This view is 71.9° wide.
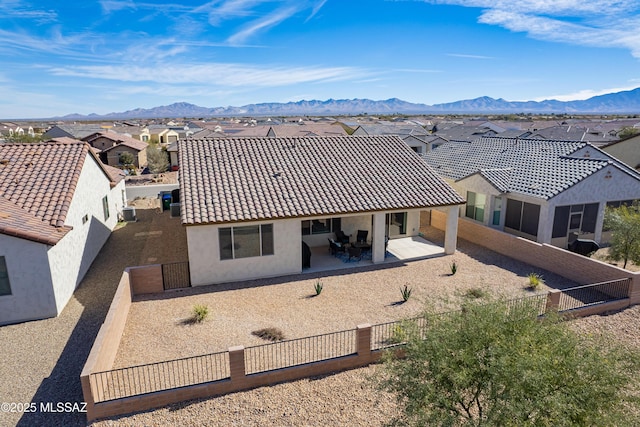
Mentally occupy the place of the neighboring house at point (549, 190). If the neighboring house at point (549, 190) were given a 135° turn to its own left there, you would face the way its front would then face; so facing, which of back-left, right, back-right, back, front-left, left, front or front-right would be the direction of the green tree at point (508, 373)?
front

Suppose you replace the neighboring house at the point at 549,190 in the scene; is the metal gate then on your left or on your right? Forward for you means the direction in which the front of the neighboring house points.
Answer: on your left

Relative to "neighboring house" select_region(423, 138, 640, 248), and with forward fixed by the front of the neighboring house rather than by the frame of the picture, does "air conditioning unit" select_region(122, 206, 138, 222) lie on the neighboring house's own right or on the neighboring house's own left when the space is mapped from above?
on the neighboring house's own left

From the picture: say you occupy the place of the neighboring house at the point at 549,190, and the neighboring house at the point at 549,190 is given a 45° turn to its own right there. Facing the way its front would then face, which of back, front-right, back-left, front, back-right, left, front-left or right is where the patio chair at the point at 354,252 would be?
back-left

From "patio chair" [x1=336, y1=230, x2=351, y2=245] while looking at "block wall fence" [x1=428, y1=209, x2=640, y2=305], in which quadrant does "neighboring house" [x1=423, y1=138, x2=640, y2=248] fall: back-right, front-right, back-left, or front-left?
front-left

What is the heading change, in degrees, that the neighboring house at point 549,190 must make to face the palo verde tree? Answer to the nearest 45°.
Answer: approximately 180°

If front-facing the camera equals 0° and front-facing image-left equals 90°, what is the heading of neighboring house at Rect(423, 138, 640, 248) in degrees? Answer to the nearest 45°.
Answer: approximately 135°

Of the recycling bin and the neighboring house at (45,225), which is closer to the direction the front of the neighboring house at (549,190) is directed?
the recycling bin

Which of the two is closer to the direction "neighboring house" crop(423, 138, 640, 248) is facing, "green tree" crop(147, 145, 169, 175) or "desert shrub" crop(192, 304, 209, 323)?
the green tree

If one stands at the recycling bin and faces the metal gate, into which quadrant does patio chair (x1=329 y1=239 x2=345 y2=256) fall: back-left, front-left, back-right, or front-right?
front-left

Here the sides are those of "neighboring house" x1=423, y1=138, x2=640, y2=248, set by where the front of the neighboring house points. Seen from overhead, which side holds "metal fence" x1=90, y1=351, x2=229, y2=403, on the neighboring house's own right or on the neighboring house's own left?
on the neighboring house's own left

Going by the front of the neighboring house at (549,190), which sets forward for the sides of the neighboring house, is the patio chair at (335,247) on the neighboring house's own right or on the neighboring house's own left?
on the neighboring house's own left

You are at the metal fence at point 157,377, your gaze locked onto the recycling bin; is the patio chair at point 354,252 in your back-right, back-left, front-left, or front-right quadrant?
front-right
